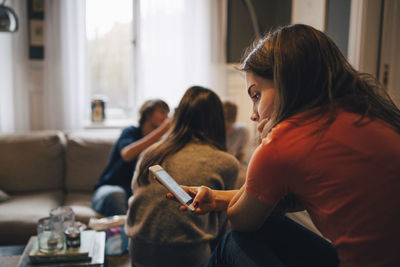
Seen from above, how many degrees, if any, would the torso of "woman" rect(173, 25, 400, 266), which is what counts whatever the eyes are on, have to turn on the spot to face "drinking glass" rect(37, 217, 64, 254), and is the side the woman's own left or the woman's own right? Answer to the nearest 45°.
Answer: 0° — they already face it

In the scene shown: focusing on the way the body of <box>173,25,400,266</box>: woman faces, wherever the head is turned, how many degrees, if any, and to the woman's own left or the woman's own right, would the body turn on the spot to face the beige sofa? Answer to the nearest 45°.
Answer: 0° — they already face it

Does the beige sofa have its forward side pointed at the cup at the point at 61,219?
yes

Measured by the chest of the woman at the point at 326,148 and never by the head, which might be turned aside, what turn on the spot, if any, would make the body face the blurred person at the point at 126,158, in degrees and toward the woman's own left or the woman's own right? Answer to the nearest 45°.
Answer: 0° — they already face them

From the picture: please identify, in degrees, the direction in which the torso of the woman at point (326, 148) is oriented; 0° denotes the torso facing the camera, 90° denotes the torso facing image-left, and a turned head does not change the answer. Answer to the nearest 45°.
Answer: approximately 135°

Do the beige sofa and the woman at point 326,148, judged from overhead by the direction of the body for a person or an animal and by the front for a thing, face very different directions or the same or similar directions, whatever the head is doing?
very different directions

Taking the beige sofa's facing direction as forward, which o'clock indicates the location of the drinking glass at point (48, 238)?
The drinking glass is roughly at 12 o'clock from the beige sofa.
